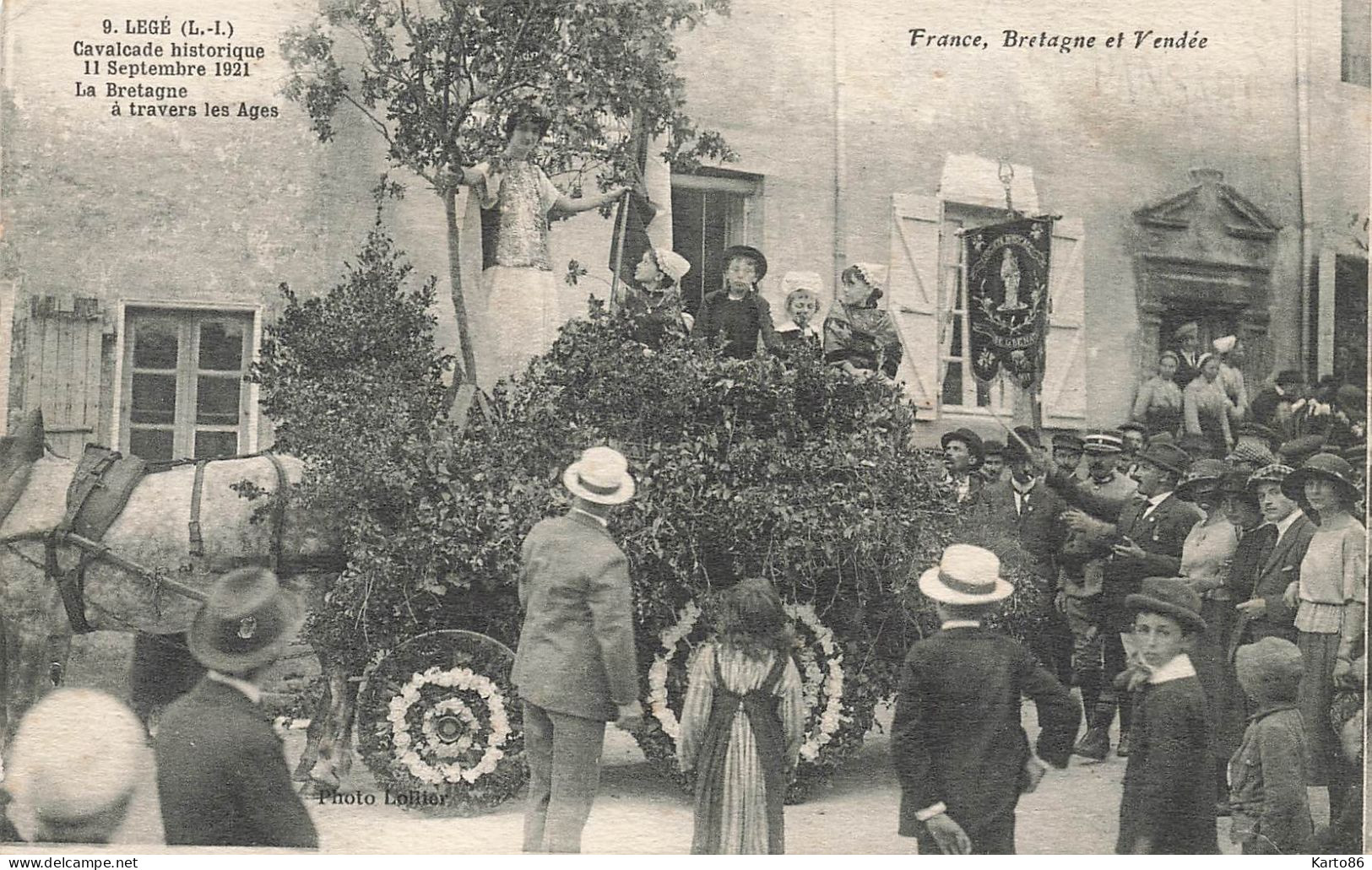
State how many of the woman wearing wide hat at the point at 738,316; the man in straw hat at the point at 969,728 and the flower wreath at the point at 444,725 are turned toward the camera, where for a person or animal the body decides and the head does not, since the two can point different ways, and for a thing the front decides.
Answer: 2

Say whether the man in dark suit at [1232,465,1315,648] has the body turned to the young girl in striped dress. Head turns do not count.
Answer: yes

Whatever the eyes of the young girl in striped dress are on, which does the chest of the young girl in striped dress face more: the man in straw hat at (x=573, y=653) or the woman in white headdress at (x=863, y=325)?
the woman in white headdress

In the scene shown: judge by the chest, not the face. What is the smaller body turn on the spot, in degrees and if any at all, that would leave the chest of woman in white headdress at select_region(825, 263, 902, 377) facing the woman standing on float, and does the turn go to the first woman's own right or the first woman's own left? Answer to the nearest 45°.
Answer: approximately 45° to the first woman's own right

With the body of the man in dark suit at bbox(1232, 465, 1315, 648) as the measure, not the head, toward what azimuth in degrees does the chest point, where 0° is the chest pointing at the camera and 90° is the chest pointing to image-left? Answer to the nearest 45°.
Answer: approximately 45°

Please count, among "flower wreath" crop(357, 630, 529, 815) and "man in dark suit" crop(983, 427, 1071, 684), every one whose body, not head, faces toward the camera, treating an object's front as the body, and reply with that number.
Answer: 2

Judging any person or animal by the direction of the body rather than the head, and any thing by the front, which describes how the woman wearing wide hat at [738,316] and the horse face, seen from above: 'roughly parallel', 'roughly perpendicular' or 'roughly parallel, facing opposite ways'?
roughly perpendicular

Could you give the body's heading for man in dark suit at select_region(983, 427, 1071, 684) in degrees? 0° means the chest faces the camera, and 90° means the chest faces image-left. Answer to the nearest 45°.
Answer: approximately 0°

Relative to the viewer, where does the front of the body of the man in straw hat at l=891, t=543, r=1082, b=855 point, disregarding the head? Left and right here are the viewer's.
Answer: facing away from the viewer

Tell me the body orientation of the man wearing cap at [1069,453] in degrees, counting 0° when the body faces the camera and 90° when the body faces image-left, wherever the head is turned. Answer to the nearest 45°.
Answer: approximately 45°

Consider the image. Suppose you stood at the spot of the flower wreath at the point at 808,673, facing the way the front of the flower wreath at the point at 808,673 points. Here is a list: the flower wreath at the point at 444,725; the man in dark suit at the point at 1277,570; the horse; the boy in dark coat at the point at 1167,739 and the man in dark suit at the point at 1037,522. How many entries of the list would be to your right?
2

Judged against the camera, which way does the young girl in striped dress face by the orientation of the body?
away from the camera

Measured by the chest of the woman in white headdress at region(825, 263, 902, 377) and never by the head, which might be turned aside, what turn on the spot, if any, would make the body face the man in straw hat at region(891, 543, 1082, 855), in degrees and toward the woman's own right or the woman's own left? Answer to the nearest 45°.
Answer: approximately 45° to the woman's own left
